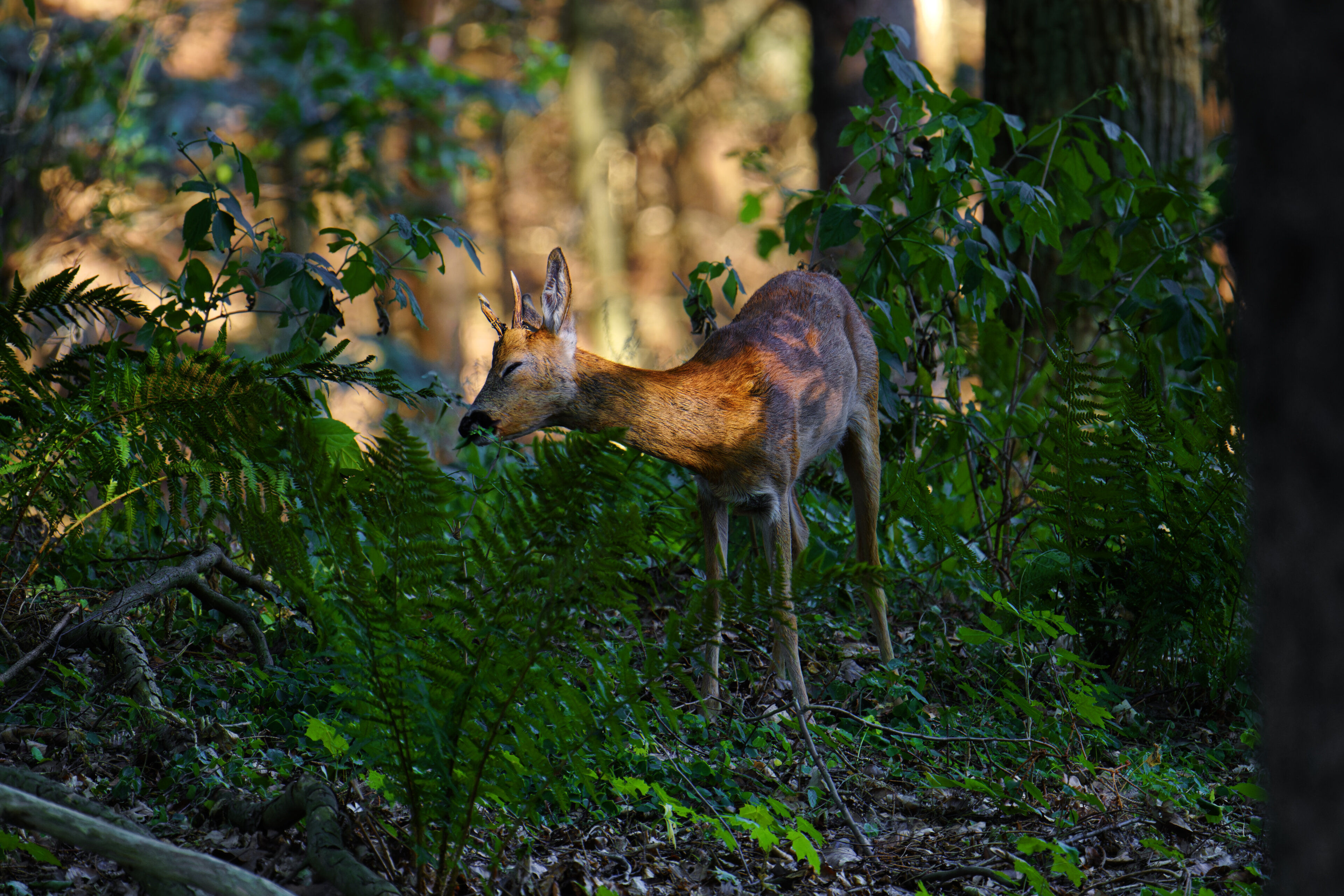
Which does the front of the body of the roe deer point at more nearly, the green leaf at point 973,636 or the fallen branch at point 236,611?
the fallen branch

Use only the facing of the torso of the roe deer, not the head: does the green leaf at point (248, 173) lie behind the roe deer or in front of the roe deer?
in front

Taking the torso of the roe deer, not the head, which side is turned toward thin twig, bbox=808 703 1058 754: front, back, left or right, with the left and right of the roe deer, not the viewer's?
left

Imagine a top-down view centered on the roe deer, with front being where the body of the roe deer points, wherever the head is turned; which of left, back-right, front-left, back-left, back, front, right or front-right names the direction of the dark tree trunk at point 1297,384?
front-left

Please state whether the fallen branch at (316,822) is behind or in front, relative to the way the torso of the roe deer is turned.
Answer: in front

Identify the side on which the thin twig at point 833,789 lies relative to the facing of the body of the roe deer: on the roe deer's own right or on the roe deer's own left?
on the roe deer's own left

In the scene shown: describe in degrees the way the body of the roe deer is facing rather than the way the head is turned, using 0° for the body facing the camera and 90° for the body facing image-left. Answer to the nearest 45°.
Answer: approximately 45°

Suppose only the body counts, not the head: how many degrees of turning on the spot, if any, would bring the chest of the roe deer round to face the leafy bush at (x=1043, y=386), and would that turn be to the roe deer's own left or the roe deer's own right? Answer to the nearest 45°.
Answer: approximately 180°

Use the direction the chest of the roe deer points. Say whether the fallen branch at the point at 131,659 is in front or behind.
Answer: in front
